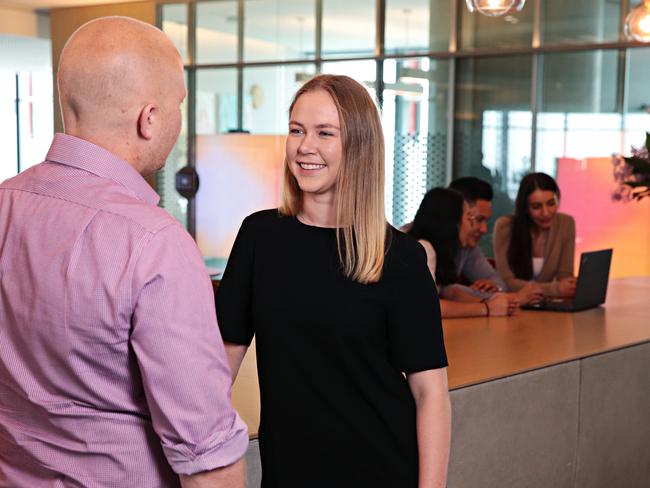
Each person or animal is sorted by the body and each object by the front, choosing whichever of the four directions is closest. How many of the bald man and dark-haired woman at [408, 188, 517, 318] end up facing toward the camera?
0

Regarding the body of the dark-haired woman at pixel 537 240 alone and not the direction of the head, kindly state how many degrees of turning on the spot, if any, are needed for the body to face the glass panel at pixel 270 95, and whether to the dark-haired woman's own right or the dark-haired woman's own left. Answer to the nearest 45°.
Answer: approximately 135° to the dark-haired woman's own right

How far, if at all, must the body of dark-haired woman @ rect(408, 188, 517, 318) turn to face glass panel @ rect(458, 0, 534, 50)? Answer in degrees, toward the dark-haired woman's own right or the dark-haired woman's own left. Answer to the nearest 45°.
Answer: approximately 90° to the dark-haired woman's own left

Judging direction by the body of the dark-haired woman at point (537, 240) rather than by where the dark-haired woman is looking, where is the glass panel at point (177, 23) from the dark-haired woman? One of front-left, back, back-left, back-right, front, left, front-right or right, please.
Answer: back-right

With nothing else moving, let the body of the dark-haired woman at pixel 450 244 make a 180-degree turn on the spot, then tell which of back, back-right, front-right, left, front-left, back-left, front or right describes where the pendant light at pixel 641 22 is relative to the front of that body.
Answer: back-right

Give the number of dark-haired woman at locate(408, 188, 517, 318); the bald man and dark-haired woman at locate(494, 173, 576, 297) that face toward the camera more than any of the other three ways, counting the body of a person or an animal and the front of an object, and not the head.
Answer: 1

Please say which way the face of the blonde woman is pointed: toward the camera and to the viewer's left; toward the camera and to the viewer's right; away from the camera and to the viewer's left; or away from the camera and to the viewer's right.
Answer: toward the camera and to the viewer's left

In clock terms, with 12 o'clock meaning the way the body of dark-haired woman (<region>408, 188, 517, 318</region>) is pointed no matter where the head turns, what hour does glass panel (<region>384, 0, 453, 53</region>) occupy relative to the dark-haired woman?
The glass panel is roughly at 9 o'clock from the dark-haired woman.

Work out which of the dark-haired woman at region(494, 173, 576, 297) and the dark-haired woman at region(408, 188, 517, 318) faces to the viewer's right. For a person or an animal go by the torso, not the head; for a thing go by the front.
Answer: the dark-haired woman at region(408, 188, 517, 318)

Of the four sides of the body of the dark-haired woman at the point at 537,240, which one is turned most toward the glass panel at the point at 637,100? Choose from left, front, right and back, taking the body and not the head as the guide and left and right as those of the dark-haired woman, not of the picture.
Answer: back

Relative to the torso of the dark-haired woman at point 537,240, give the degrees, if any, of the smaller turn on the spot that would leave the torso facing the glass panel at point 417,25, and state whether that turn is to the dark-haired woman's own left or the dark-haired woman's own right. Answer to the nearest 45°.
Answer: approximately 180°

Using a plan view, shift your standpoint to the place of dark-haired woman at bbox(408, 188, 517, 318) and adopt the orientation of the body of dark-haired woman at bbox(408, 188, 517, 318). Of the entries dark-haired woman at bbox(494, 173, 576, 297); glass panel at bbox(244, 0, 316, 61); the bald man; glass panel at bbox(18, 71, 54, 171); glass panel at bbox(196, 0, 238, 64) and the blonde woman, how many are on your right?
2

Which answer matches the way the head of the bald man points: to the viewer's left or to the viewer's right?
to the viewer's right

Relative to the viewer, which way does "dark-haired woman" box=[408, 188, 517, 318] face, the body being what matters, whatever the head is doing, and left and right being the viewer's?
facing to the right of the viewer

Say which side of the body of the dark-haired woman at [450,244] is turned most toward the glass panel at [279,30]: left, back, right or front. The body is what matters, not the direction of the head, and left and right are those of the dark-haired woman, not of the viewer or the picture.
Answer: left
